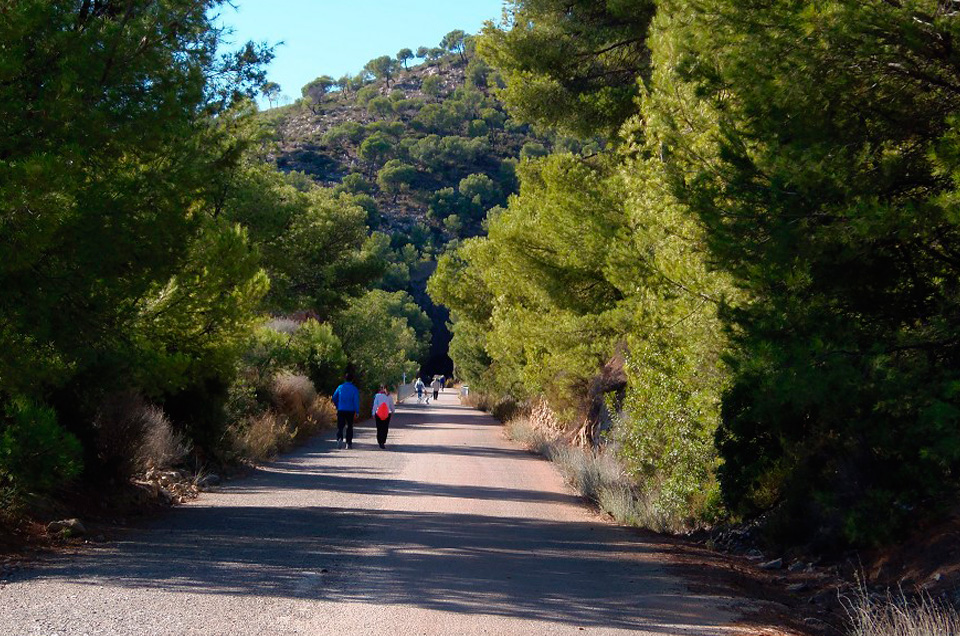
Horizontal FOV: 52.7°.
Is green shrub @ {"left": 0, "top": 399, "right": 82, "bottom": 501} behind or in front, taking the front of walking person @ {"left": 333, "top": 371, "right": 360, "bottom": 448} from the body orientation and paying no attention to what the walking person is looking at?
behind

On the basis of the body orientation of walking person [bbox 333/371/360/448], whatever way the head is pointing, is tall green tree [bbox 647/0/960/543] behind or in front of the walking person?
behind

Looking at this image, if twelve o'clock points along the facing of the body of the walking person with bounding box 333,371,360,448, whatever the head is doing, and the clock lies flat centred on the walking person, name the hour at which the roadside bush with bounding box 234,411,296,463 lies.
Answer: The roadside bush is roughly at 8 o'clock from the walking person.

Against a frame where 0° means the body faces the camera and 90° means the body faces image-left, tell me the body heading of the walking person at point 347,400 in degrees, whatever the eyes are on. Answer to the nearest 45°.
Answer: approximately 180°

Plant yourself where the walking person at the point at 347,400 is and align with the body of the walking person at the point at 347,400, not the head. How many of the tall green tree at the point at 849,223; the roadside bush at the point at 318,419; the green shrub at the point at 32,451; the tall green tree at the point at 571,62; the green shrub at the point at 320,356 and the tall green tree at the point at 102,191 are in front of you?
2

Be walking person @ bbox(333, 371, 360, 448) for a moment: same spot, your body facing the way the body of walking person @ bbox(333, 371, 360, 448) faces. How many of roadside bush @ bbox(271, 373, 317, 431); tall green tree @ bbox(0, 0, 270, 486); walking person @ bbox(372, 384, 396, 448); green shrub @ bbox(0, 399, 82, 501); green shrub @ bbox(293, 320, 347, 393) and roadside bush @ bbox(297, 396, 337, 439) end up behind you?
2

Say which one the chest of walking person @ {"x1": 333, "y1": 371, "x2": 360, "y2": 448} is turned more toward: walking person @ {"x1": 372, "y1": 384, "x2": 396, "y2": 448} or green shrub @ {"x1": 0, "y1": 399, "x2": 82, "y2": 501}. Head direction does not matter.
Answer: the walking person

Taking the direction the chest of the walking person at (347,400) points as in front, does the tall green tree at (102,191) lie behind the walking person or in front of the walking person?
behind
